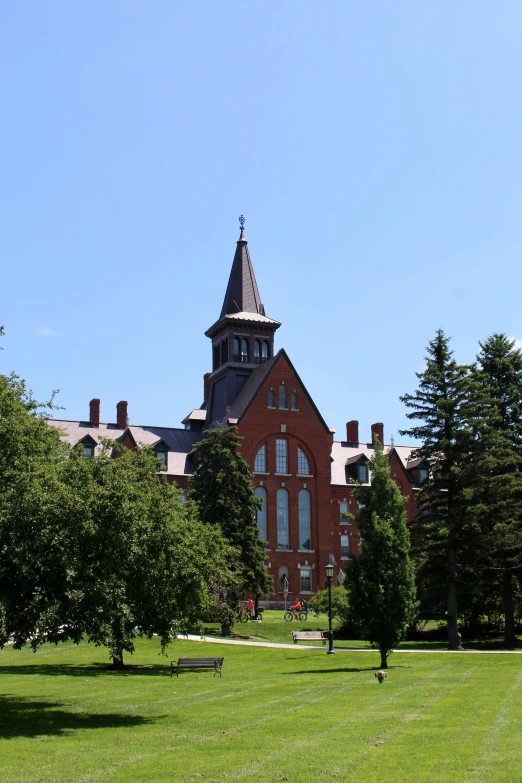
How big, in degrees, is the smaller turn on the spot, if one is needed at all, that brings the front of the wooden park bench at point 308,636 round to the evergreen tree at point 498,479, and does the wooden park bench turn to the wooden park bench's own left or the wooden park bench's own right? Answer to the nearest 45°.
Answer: approximately 90° to the wooden park bench's own left

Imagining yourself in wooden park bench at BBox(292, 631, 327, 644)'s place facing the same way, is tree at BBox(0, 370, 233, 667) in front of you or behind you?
in front

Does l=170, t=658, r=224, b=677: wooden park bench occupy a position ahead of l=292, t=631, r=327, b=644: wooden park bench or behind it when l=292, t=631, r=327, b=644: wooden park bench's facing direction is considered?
ahead

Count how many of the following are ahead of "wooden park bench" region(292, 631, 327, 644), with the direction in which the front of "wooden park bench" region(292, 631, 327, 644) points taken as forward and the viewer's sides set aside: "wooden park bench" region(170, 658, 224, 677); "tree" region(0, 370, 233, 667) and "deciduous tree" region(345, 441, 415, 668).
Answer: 3

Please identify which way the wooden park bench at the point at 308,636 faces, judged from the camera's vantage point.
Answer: facing the viewer
